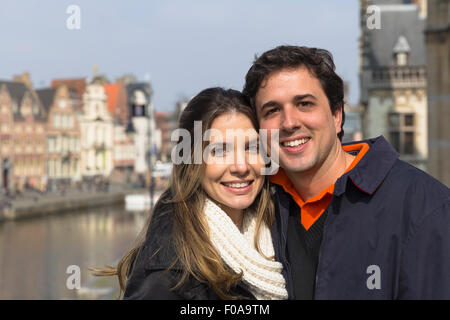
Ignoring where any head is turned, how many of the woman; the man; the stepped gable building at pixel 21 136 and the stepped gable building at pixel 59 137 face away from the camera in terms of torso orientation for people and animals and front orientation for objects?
0

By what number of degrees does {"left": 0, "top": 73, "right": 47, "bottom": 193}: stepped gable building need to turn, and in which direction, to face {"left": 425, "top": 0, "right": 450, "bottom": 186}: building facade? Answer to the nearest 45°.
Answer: approximately 45° to its right

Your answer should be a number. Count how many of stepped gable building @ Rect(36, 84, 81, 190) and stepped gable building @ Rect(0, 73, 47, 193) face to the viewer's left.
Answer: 0

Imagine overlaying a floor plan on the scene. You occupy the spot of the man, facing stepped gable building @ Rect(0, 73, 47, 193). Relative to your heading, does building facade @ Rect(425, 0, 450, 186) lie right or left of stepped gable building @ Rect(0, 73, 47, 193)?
right

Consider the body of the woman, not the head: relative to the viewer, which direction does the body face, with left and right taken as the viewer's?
facing the viewer and to the right of the viewer

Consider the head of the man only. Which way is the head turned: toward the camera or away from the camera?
toward the camera

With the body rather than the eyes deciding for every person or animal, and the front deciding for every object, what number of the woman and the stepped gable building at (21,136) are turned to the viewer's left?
0

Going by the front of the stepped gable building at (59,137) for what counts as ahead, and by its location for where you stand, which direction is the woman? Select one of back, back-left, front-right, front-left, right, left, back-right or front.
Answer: front-right

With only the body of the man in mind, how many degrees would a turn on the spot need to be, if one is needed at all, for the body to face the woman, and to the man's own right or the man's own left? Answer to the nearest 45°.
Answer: approximately 45° to the man's own right

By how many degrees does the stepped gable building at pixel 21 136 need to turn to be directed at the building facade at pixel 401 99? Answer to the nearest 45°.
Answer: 0° — it already faces it

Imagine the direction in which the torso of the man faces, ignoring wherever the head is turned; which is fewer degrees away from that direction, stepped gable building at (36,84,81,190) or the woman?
the woman

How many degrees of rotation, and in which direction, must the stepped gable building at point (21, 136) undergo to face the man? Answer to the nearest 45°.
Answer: approximately 45° to its right

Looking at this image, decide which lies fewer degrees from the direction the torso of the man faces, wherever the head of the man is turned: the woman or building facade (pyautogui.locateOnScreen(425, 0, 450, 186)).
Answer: the woman

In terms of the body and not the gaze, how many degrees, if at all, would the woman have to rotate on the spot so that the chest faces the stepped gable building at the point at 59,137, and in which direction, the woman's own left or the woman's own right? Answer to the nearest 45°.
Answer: approximately 135° to the woman's own left

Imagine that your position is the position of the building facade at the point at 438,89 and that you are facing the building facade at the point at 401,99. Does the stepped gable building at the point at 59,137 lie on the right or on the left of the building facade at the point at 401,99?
left
